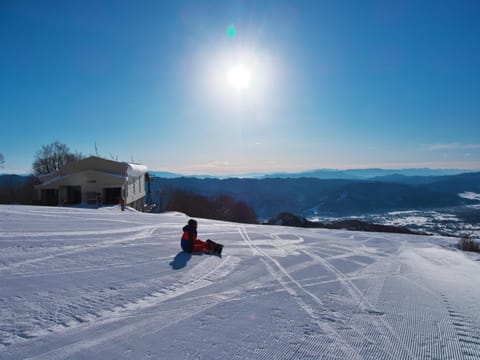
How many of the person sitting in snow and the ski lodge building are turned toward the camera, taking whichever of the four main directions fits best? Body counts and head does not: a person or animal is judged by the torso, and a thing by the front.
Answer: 1

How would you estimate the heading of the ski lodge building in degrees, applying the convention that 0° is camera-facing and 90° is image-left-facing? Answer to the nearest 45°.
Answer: approximately 0°

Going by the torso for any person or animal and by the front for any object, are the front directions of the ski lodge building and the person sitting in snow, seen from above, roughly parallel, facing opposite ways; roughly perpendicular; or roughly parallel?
roughly perpendicular

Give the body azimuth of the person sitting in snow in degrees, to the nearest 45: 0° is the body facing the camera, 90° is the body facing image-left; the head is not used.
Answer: approximately 270°

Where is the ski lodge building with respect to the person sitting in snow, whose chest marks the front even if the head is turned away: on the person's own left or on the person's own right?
on the person's own left

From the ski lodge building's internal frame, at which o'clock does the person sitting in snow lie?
The person sitting in snow is roughly at 12 o'clock from the ski lodge building.
